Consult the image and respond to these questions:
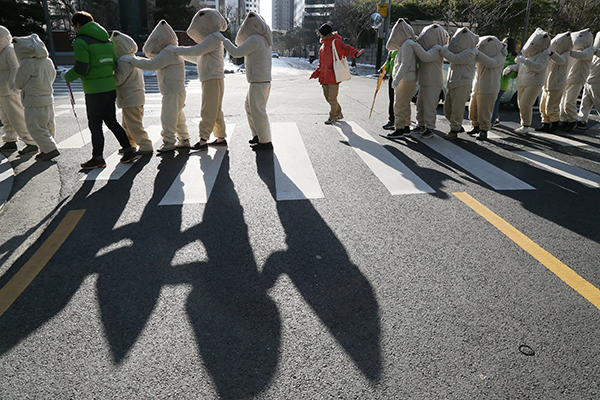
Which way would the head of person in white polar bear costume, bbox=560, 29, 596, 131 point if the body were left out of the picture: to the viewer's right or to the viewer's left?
to the viewer's left

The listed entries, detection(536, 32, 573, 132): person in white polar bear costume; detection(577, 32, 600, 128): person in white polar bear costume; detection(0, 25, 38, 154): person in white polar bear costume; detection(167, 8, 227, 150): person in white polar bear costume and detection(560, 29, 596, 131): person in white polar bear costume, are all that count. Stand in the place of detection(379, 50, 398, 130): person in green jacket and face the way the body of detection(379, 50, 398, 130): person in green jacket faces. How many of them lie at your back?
3

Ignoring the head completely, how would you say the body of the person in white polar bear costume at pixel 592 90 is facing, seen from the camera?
to the viewer's left

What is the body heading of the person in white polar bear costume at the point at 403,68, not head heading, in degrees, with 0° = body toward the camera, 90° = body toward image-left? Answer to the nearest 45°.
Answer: approximately 90°

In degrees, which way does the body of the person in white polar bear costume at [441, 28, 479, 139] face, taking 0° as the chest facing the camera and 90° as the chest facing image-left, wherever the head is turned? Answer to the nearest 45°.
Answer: approximately 90°

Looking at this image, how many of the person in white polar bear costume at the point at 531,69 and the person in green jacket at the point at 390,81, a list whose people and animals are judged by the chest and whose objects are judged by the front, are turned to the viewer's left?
2

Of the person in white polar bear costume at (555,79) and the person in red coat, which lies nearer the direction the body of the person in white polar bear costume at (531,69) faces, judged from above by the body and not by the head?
the person in red coat

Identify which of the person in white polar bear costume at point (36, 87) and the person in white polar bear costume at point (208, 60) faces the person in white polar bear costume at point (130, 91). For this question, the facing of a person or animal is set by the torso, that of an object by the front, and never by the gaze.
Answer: the person in white polar bear costume at point (208, 60)

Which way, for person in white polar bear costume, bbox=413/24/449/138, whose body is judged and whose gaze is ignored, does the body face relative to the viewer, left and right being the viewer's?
facing to the left of the viewer

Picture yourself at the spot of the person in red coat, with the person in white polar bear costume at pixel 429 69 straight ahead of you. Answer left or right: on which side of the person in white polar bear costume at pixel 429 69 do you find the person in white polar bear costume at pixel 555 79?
left

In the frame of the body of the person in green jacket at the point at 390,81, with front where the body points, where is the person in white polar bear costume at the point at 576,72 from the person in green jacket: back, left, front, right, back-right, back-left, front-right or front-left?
back

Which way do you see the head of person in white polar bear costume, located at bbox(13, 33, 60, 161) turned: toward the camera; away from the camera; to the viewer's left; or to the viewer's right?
to the viewer's left

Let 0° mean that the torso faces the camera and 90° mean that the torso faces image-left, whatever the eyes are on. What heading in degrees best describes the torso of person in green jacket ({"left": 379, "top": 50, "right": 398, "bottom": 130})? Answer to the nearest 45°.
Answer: approximately 90°
